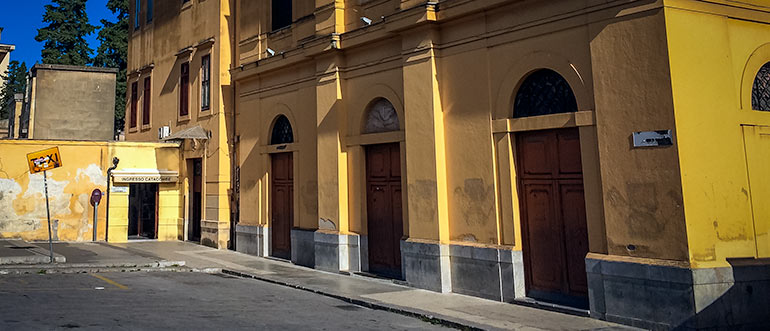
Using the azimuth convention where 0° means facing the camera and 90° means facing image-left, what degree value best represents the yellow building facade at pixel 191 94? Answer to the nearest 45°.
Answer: approximately 45°

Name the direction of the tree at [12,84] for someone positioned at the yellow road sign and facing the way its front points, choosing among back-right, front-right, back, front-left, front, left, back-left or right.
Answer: back

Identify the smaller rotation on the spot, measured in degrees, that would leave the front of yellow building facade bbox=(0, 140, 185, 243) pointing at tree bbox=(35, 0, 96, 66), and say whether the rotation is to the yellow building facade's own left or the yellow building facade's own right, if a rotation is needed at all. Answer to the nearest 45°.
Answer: approximately 180°

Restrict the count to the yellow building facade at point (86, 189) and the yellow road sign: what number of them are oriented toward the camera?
2

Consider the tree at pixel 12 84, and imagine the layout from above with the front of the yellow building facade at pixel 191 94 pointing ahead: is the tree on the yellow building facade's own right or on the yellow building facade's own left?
on the yellow building facade's own right

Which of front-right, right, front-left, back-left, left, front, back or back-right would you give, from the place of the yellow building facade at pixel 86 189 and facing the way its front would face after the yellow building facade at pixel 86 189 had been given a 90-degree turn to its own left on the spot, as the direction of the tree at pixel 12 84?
left

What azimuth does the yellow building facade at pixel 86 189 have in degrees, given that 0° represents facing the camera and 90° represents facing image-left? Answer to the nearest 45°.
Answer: approximately 0°

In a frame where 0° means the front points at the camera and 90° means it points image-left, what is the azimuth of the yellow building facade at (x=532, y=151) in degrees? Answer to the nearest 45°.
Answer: approximately 45°

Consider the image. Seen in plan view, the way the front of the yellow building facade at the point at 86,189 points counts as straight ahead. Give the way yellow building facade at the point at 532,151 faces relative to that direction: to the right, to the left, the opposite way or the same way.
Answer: to the right
